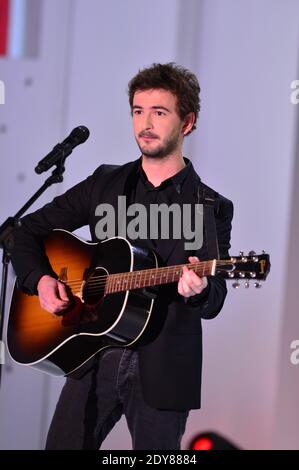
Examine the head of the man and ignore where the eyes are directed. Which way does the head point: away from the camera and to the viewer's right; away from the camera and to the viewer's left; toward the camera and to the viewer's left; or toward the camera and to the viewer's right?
toward the camera and to the viewer's left

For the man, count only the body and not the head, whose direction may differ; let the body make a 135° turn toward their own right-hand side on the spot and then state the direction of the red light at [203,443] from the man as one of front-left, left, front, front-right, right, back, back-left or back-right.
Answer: back

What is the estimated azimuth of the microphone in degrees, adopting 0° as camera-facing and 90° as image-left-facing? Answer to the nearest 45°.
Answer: approximately 270°

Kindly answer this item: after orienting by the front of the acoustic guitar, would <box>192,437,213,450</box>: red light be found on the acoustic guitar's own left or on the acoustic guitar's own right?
on the acoustic guitar's own left

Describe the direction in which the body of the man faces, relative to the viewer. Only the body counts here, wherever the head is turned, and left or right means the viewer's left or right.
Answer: facing the viewer and to the left of the viewer
